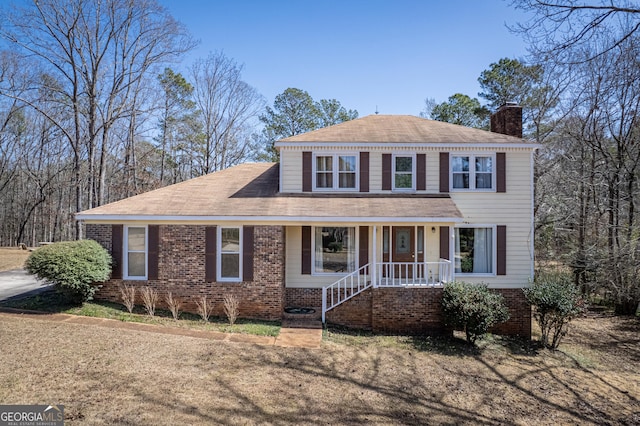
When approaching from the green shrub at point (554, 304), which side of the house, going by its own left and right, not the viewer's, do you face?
left

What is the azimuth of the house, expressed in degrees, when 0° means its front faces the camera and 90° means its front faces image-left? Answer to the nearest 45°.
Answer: approximately 0°

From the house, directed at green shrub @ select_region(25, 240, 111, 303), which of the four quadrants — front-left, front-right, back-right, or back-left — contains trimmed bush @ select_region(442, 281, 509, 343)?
back-left

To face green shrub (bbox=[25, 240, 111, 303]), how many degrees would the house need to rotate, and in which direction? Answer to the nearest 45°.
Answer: approximately 90° to its right
